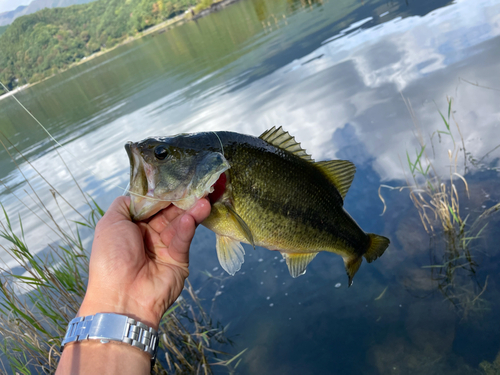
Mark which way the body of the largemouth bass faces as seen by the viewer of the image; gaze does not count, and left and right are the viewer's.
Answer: facing to the left of the viewer
